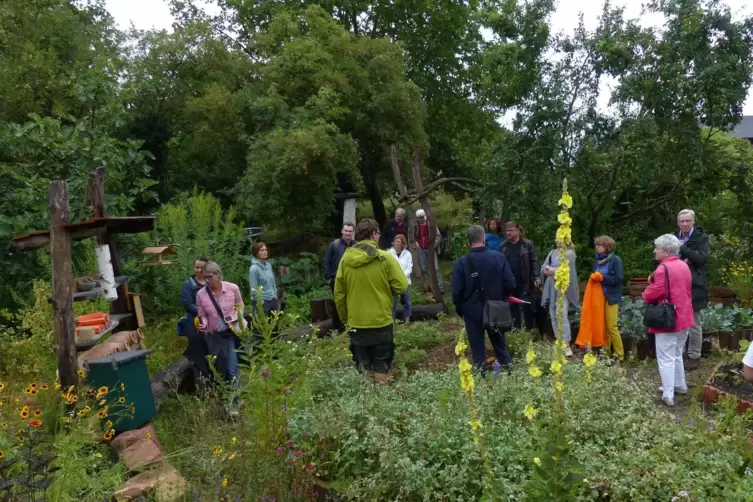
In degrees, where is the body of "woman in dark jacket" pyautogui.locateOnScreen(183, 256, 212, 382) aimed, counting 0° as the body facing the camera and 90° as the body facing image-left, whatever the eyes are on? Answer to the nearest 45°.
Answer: approximately 315°

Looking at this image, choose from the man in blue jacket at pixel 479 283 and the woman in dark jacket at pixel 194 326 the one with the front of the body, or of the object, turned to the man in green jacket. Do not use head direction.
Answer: the woman in dark jacket

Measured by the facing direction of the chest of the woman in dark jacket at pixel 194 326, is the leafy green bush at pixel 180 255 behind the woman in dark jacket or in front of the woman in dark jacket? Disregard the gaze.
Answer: behind

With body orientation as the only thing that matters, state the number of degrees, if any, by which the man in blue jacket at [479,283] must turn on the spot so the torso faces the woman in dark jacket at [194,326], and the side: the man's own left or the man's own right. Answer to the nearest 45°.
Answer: approximately 90° to the man's own left

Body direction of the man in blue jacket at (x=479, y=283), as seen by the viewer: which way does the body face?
away from the camera

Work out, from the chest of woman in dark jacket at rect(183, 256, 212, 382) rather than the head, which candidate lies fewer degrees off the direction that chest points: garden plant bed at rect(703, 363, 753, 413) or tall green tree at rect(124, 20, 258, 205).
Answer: the garden plant bed

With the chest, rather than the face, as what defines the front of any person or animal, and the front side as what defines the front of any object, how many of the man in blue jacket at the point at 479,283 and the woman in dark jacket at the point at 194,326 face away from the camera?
1

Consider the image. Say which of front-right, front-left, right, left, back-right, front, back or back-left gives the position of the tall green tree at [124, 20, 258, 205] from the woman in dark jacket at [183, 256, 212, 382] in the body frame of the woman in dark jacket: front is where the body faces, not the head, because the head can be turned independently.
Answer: back-left

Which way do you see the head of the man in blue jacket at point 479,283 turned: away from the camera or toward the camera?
away from the camera

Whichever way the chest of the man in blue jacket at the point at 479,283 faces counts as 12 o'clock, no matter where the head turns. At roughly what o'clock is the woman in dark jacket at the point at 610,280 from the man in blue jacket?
The woman in dark jacket is roughly at 2 o'clock from the man in blue jacket.

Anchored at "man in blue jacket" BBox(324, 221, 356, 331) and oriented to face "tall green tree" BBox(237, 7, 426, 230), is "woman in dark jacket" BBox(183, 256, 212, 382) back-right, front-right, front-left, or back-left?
back-left

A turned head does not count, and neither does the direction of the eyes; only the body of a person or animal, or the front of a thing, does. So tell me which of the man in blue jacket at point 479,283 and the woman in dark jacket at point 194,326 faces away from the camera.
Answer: the man in blue jacket

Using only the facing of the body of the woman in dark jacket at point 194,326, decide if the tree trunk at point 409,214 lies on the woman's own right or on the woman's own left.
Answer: on the woman's own left

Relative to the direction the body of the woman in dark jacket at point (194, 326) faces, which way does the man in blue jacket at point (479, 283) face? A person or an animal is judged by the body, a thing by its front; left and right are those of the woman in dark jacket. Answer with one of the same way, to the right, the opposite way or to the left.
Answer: to the left

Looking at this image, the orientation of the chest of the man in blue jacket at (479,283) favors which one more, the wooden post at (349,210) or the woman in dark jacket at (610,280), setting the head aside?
the wooden post
